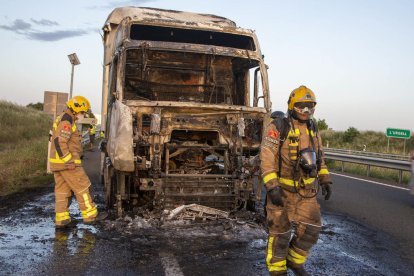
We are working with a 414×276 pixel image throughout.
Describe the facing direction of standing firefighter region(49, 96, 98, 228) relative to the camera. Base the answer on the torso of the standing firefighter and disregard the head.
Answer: to the viewer's right

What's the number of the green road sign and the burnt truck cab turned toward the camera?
2

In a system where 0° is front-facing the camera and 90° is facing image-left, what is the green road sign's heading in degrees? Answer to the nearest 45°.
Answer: approximately 0°

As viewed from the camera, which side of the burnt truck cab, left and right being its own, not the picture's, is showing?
front

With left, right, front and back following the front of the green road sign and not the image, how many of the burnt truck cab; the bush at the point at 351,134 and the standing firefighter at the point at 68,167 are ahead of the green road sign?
2

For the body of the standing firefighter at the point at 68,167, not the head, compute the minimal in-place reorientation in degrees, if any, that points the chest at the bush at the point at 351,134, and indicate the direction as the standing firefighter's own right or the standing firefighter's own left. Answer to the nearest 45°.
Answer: approximately 45° to the standing firefighter's own left

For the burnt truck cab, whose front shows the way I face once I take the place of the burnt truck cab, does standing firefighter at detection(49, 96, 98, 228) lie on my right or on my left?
on my right

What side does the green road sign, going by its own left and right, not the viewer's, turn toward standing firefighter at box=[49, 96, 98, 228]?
front

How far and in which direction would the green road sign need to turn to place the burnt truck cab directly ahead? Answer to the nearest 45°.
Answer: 0° — it already faces it
